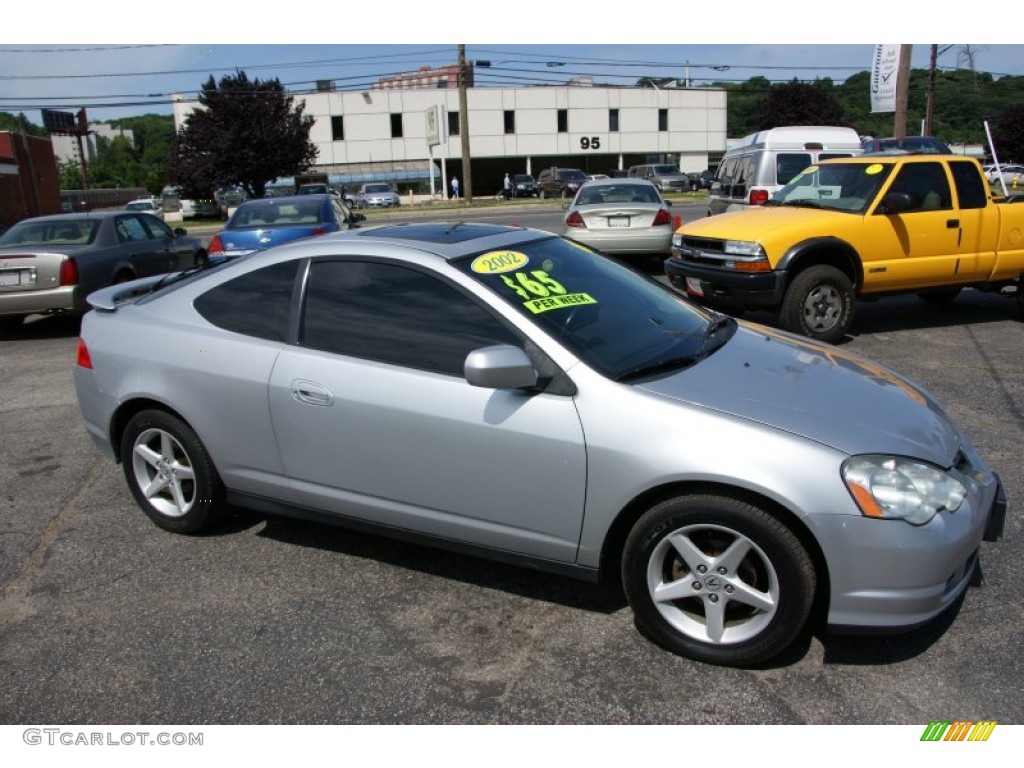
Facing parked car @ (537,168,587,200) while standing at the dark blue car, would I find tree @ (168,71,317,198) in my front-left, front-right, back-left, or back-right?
front-left

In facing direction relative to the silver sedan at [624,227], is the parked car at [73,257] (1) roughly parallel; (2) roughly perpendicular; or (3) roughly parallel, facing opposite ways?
roughly parallel

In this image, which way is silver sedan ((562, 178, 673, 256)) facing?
away from the camera

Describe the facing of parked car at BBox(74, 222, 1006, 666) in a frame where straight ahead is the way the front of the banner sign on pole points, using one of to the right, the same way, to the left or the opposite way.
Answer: to the left

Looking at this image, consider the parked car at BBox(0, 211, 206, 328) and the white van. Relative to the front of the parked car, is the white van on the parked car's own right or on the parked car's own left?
on the parked car's own right

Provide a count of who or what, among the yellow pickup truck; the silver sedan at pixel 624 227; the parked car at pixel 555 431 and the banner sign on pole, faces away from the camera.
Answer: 1

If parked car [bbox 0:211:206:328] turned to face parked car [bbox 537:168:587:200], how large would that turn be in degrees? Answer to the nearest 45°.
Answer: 0° — it already faces it

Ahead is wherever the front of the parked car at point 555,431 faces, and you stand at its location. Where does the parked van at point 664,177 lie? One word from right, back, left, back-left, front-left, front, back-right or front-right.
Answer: back-left

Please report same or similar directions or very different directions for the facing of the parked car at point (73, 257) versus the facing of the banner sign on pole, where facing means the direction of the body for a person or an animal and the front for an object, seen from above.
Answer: very different directions

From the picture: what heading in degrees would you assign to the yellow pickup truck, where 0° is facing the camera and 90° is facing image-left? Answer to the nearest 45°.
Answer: approximately 45°

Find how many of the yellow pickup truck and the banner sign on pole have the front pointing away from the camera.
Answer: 0

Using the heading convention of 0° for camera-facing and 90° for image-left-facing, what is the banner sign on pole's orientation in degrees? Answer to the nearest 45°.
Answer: approximately 0°

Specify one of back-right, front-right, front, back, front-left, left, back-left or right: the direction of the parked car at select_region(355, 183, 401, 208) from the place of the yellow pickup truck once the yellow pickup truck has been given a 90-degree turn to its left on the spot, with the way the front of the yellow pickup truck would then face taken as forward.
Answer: back

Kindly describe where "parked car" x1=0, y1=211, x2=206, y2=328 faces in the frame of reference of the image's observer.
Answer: facing away from the viewer and to the right of the viewer

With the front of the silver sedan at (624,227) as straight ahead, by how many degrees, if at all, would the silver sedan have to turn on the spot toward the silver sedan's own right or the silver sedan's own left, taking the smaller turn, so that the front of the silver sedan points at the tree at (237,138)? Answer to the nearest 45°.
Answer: approximately 45° to the silver sedan's own left

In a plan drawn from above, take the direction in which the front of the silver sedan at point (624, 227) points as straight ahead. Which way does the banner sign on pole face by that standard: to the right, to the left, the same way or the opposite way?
the opposite way

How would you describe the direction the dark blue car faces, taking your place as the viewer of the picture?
facing away from the viewer and to the right of the viewer

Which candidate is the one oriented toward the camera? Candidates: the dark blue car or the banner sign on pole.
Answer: the banner sign on pole

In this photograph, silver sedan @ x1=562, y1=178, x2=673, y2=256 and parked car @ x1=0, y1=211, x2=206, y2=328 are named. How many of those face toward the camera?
0

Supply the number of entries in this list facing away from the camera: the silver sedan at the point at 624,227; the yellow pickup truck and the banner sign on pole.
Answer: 1

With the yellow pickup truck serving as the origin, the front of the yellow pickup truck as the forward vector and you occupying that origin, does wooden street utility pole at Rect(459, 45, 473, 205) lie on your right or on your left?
on your right
